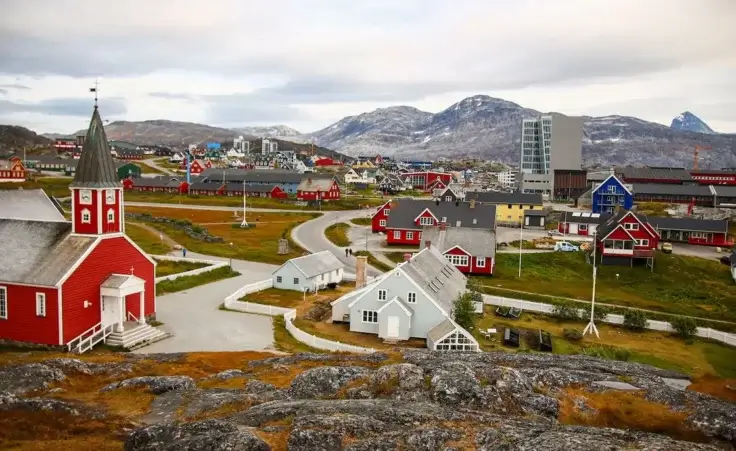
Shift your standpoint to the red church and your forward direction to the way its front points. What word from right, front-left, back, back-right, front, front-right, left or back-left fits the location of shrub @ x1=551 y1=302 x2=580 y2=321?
front-left

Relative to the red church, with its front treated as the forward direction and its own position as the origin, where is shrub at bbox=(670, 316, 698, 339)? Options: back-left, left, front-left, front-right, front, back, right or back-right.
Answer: front-left

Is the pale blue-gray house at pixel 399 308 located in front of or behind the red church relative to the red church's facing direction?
in front

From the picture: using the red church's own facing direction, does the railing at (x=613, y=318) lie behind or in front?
in front

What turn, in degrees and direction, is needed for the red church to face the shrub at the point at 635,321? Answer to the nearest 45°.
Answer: approximately 45° to its left

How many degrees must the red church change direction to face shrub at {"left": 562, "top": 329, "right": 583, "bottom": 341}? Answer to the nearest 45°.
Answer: approximately 45° to its left

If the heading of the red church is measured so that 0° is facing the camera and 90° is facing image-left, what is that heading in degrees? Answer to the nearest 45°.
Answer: approximately 315°
